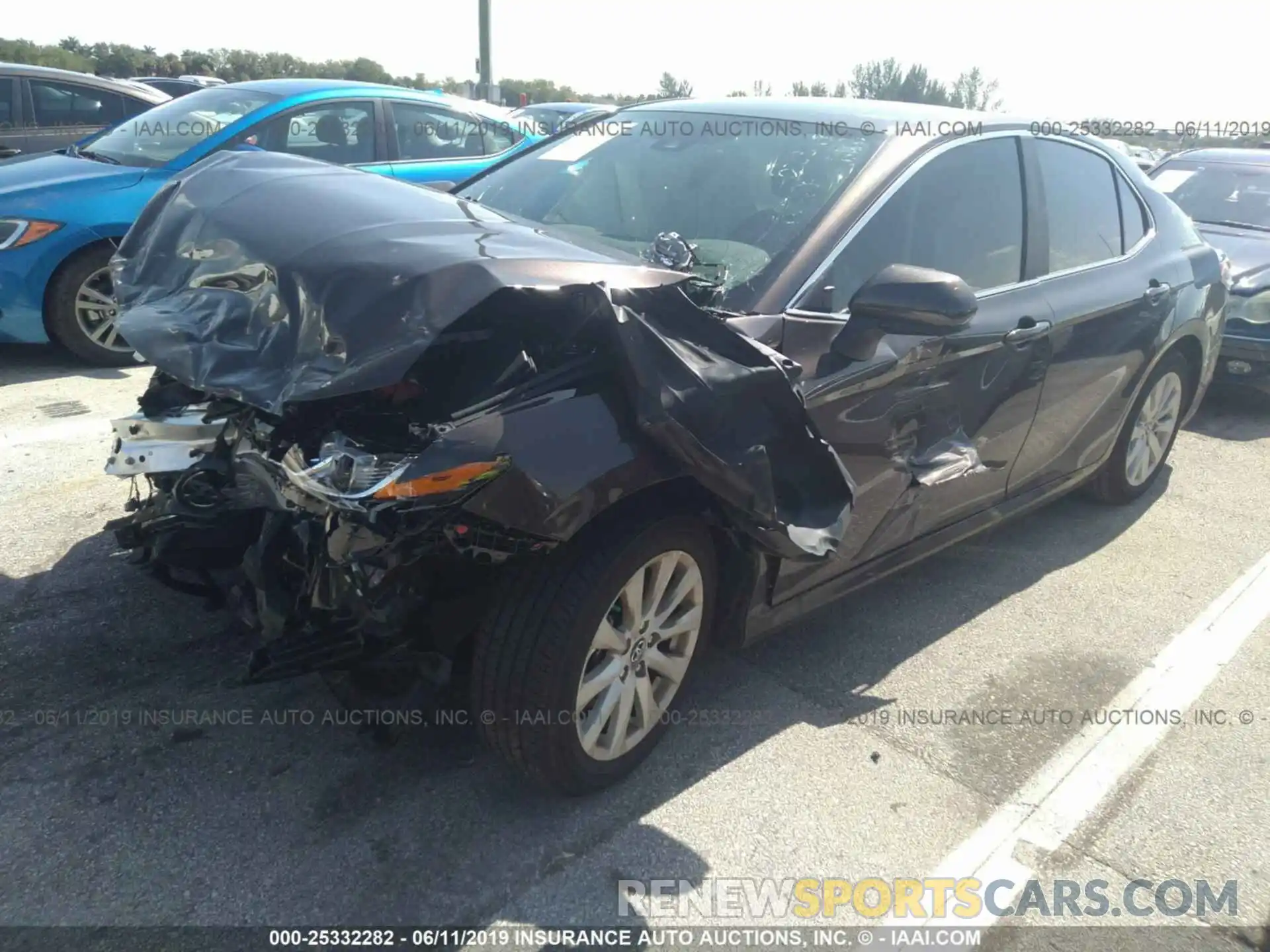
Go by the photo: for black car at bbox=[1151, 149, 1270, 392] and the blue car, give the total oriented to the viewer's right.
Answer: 0

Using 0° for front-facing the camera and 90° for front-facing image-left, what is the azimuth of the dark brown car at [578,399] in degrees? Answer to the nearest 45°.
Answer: approximately 45°

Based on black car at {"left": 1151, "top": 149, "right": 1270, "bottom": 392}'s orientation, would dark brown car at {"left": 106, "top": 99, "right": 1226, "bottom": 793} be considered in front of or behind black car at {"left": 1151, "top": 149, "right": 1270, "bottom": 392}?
in front

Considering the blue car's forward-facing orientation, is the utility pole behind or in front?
behind

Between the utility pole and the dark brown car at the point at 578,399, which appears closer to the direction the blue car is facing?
the dark brown car

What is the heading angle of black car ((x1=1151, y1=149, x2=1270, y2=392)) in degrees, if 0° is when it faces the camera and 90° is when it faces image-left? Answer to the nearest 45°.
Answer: approximately 45°

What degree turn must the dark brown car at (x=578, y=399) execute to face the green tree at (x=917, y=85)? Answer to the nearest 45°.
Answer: approximately 135° to its right

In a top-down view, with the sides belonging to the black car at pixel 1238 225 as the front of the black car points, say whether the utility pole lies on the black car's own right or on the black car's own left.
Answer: on the black car's own right

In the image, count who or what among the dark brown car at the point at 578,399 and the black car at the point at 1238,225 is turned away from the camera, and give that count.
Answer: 0

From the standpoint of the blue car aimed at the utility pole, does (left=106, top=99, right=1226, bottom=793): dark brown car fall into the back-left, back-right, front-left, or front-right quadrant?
back-right
